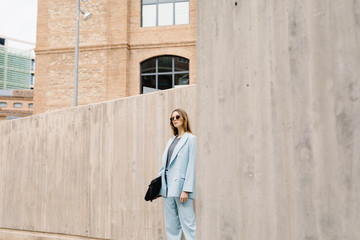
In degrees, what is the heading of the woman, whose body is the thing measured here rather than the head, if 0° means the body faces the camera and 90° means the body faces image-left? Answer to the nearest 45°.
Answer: approximately 45°

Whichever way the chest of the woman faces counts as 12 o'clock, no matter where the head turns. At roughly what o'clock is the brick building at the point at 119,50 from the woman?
The brick building is roughly at 4 o'clock from the woman.

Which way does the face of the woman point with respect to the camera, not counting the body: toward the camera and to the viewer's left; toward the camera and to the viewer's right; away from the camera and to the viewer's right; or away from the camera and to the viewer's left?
toward the camera and to the viewer's left
